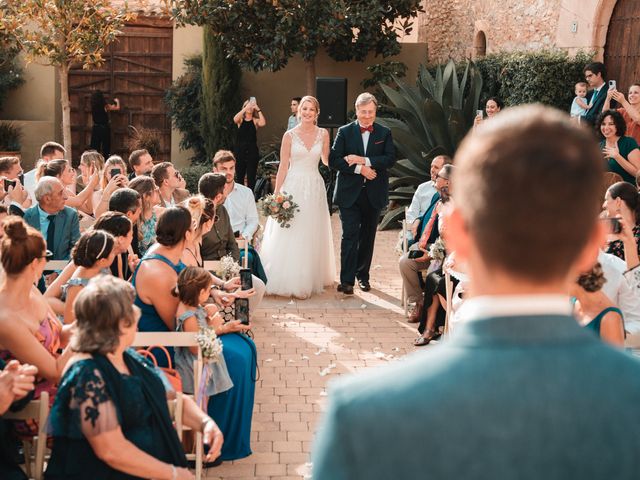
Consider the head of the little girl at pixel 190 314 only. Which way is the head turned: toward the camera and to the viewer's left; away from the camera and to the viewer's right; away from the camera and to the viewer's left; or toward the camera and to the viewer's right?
away from the camera and to the viewer's right

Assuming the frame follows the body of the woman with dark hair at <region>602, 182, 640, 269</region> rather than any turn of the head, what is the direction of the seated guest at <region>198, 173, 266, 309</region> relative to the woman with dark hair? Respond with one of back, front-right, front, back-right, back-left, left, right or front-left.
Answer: front

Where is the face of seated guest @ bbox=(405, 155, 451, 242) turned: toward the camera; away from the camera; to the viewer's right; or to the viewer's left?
to the viewer's left

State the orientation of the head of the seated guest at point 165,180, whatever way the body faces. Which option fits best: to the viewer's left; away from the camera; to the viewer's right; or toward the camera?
to the viewer's right

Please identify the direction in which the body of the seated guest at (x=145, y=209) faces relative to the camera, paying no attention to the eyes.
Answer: to the viewer's right

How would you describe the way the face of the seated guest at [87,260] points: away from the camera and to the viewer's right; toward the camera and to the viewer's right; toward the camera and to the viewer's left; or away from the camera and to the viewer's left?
away from the camera and to the viewer's right

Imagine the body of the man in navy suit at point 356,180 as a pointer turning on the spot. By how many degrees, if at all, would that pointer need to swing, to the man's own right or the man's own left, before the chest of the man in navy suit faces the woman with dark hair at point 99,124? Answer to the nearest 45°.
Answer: approximately 135° to the man's own right

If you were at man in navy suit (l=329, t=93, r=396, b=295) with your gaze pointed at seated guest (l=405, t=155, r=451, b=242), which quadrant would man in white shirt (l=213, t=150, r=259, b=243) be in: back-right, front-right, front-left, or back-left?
back-right

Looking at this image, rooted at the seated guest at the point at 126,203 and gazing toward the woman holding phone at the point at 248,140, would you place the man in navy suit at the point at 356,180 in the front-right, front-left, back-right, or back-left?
front-right

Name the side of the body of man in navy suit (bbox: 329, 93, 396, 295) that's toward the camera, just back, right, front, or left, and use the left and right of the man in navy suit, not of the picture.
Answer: front

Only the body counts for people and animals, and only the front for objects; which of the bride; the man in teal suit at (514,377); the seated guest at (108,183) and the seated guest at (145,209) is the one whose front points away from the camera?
the man in teal suit

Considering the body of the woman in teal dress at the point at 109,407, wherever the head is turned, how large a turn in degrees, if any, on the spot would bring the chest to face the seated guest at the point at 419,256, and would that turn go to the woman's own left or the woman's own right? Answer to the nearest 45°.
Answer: approximately 90° to the woman's own left

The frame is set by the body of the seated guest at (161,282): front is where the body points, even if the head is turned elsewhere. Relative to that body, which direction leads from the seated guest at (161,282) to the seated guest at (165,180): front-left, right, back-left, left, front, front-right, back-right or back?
front-left

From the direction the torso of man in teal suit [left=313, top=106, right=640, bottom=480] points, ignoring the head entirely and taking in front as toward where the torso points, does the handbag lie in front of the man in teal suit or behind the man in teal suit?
in front

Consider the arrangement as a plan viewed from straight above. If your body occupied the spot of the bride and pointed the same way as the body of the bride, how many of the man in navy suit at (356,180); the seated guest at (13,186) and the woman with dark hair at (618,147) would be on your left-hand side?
2

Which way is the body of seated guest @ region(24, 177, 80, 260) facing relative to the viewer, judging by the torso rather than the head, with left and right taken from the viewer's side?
facing the viewer and to the right of the viewer

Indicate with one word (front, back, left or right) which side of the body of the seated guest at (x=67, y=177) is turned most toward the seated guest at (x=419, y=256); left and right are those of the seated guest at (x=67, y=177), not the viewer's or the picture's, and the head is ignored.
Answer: front

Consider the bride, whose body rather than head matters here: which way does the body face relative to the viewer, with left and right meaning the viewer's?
facing the viewer
